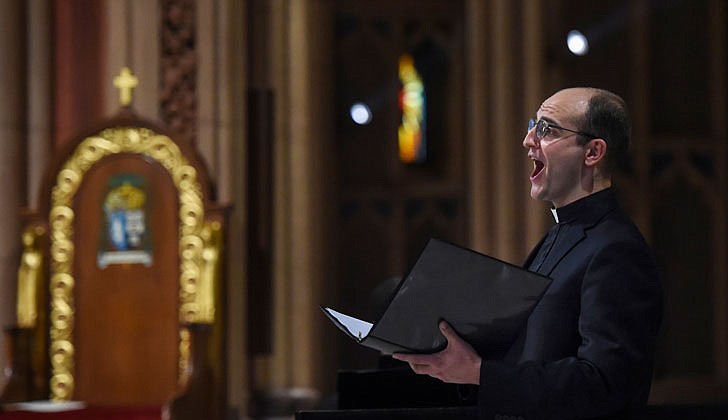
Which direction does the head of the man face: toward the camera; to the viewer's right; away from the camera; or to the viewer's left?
to the viewer's left

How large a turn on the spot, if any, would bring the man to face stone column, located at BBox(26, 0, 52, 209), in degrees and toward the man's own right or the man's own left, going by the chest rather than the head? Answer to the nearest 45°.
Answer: approximately 45° to the man's own right

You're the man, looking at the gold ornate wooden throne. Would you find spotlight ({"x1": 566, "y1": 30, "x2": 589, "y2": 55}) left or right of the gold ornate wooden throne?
right

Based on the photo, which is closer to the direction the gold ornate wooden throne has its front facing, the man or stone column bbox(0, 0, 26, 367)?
the man

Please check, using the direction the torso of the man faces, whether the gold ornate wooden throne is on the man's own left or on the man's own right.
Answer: on the man's own right

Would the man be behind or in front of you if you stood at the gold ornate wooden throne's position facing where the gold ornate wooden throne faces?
in front

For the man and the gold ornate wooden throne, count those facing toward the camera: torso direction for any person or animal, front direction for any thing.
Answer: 1

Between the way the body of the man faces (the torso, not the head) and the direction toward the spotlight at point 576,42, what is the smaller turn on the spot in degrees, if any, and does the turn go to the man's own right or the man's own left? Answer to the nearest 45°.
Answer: approximately 90° to the man's own right

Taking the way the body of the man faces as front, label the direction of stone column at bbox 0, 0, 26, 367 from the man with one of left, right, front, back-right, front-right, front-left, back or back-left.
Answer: front-right

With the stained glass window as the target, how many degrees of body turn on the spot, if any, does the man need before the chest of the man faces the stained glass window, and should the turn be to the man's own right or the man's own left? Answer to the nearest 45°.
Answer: approximately 90° to the man's own right

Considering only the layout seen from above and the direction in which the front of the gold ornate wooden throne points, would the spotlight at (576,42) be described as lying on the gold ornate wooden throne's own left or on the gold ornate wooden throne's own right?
on the gold ornate wooden throne's own left

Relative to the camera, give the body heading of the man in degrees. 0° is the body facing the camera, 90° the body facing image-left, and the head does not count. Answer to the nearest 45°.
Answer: approximately 90°
